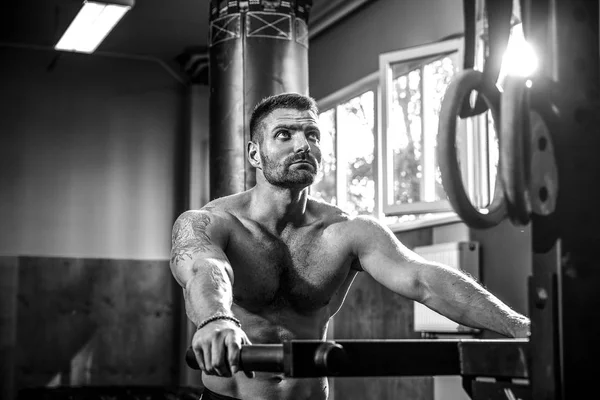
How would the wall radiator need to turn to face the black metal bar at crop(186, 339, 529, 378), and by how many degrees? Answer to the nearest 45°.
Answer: approximately 45° to its left

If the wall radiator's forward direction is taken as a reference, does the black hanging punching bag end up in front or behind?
in front

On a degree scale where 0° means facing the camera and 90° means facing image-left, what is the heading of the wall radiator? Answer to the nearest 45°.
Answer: approximately 45°

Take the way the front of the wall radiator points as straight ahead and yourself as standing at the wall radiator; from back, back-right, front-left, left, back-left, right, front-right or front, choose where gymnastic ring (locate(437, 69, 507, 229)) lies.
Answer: front-left

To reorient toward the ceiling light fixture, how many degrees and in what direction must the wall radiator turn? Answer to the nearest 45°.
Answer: approximately 45° to its right

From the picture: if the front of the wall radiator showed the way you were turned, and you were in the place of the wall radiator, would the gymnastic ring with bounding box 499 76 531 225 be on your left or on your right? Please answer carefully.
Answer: on your left
